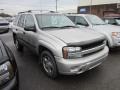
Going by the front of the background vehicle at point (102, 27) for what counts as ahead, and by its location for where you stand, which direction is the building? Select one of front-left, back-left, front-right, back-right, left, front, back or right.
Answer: back-left

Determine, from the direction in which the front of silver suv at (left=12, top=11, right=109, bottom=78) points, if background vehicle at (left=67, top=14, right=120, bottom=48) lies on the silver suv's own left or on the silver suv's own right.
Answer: on the silver suv's own left

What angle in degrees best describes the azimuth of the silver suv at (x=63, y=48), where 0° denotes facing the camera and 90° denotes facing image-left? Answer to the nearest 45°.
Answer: approximately 315°

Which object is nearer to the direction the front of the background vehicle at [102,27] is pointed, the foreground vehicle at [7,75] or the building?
the foreground vehicle

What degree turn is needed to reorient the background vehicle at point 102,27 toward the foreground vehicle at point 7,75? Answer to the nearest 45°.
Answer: approximately 45° to its right

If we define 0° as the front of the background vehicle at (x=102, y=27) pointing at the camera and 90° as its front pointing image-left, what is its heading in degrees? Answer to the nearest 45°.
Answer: approximately 315°
